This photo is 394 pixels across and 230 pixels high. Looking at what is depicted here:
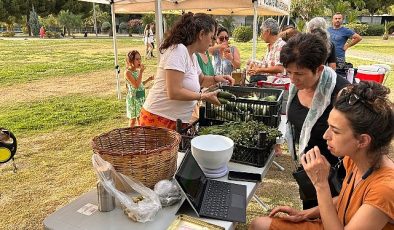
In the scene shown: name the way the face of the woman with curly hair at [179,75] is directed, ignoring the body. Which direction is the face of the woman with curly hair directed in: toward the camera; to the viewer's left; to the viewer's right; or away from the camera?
to the viewer's right

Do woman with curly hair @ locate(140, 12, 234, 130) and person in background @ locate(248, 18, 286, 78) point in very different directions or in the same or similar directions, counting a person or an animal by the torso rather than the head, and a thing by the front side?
very different directions

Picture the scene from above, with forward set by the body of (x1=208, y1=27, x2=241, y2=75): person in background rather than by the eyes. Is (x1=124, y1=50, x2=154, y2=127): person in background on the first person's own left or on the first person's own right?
on the first person's own right

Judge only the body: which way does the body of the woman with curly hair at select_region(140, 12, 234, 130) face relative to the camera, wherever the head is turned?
to the viewer's right

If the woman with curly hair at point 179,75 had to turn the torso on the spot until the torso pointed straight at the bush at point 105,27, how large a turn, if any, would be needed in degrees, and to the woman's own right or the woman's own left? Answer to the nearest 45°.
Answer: approximately 90° to the woman's own left
